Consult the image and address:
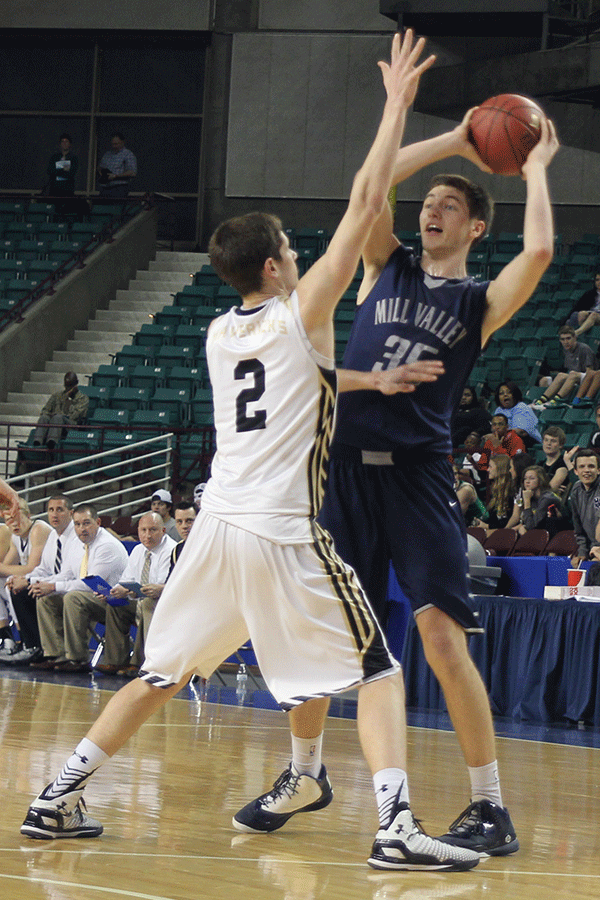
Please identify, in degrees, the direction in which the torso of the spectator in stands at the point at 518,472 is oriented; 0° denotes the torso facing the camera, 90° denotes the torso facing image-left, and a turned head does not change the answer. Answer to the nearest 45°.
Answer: approximately 45°

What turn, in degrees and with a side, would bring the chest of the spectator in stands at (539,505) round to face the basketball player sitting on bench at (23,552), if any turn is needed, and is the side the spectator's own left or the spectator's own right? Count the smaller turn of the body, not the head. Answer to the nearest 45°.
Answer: approximately 45° to the spectator's own right

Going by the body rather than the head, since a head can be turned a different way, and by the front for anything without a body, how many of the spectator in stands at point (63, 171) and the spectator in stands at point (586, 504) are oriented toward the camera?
2

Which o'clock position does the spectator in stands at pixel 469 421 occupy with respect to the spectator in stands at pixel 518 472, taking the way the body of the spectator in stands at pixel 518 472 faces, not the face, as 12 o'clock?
the spectator in stands at pixel 469 421 is roughly at 4 o'clock from the spectator in stands at pixel 518 472.

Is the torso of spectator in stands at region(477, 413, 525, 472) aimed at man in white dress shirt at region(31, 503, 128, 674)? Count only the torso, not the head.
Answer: yes

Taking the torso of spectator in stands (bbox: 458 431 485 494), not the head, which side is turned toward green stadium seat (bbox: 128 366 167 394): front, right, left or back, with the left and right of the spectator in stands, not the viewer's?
right

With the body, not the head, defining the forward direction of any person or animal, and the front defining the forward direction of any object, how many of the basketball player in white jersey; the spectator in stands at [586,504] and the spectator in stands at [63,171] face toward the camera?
2
